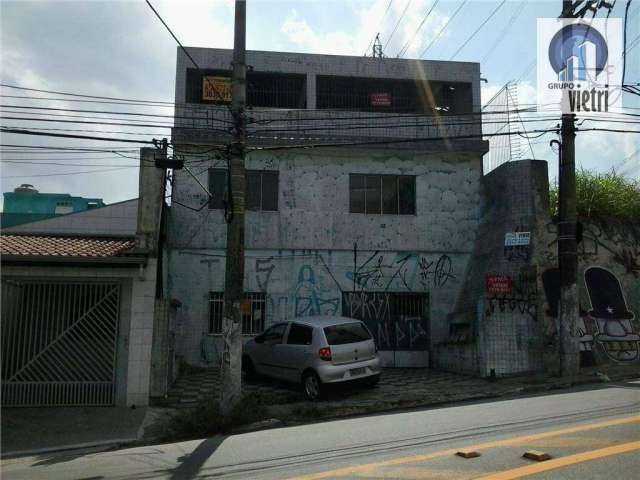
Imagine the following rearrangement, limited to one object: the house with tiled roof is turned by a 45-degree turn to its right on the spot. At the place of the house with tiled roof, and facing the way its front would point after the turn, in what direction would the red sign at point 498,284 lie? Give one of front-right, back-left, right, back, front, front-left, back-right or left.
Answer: back-left

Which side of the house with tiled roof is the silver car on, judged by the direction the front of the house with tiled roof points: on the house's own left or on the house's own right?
on the house's own left

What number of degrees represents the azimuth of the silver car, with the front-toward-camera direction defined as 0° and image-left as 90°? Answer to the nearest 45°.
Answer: approximately 135°

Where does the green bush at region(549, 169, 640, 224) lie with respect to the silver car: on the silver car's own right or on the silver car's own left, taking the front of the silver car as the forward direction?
on the silver car's own right

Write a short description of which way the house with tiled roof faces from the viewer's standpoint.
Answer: facing the viewer

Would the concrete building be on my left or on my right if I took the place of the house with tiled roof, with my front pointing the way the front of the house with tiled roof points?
on my left

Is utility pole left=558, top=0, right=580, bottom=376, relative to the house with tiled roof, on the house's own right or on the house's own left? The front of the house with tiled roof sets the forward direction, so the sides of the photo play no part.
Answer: on the house's own left

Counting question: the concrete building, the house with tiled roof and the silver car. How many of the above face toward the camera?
2

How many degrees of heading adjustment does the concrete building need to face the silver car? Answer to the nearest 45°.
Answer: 0° — it already faces it

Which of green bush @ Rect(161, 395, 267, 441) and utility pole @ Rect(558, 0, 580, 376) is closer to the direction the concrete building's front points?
the green bush

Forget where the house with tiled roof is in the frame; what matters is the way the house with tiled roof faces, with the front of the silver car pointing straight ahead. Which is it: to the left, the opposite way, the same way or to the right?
the opposite way

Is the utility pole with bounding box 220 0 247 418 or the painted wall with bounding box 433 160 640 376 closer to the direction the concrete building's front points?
the utility pole

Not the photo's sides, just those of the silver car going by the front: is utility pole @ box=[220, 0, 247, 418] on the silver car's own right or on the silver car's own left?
on the silver car's own left

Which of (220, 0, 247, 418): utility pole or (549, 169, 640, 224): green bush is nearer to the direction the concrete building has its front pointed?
the utility pole

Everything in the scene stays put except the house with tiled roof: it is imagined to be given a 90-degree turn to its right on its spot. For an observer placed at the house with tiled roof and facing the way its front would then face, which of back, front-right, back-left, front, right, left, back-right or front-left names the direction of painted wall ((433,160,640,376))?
back

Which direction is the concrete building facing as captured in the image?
toward the camera

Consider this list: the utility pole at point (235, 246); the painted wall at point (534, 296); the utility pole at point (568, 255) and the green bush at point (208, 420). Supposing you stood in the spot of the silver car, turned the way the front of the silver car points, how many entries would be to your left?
2

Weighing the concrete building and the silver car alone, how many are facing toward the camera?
1
